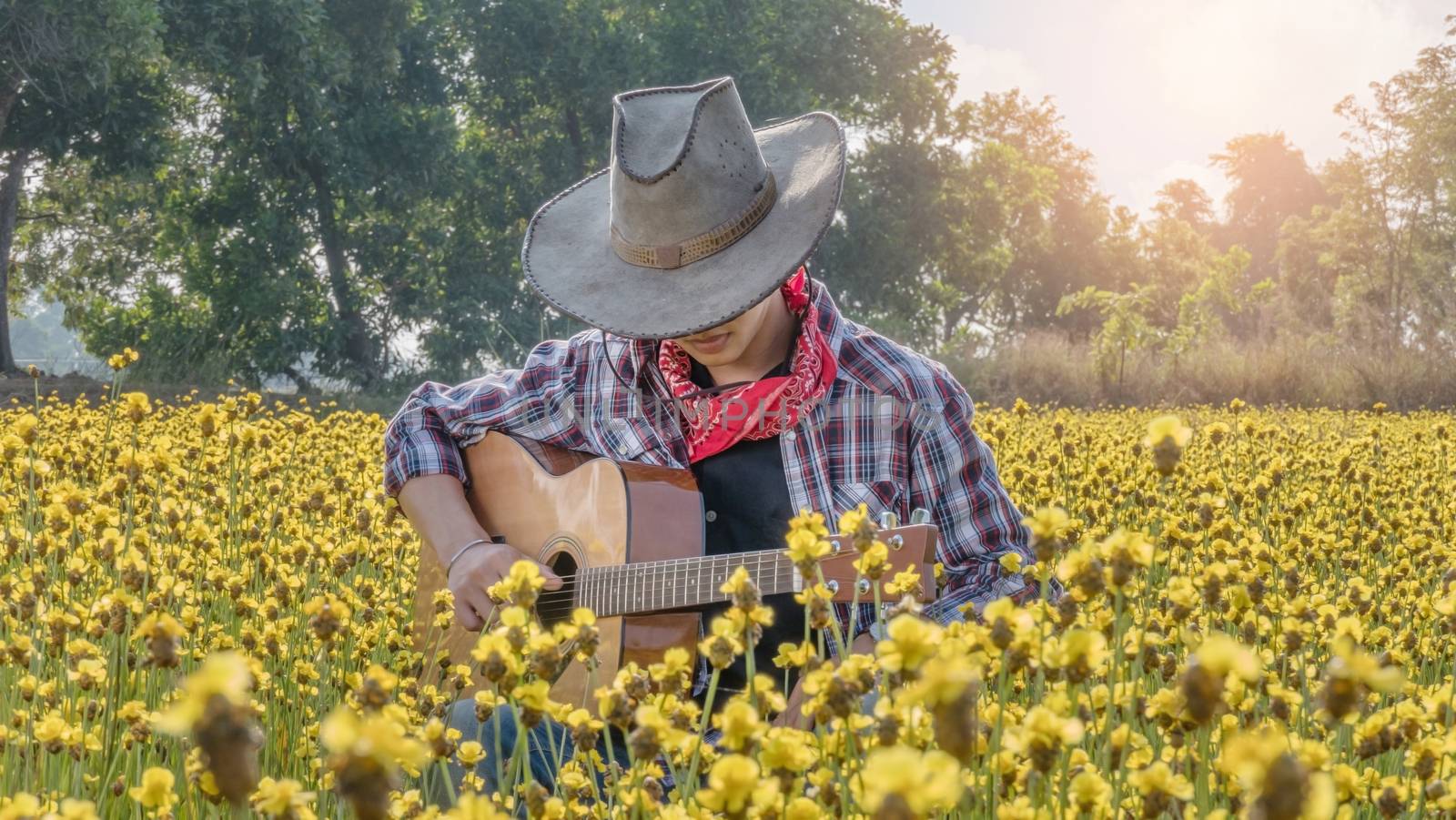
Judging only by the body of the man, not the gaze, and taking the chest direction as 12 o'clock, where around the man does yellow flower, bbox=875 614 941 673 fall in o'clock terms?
The yellow flower is roughly at 12 o'clock from the man.

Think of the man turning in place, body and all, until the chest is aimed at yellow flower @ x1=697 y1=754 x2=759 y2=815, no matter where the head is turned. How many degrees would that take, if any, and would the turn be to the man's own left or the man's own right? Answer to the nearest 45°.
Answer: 0° — they already face it

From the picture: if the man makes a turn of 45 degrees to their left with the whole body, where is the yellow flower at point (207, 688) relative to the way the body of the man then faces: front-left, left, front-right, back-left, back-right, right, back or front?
front-right

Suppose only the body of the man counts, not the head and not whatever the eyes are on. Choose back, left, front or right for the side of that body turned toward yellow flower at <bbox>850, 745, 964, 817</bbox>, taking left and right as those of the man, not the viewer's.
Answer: front

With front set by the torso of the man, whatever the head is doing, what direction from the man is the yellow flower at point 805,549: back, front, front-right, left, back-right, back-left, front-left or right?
front

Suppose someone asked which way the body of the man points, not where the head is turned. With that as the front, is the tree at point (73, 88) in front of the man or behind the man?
behind

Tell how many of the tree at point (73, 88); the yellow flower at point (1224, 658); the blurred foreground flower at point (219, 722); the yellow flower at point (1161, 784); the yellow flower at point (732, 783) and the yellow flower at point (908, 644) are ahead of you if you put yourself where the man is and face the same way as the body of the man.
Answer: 5

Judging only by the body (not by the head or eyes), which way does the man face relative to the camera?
toward the camera

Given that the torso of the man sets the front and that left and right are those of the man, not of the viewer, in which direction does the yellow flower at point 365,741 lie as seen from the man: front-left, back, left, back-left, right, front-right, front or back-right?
front

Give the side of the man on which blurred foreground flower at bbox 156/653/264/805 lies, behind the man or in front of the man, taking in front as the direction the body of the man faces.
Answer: in front

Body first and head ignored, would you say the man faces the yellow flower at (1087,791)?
yes

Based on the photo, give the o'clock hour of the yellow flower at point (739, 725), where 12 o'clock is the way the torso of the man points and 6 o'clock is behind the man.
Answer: The yellow flower is roughly at 12 o'clock from the man.

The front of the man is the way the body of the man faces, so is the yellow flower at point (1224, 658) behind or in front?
in front

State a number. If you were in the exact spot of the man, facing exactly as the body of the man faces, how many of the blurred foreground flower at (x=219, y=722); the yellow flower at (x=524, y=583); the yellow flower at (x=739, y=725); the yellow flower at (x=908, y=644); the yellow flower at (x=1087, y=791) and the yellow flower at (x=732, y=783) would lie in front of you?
6
